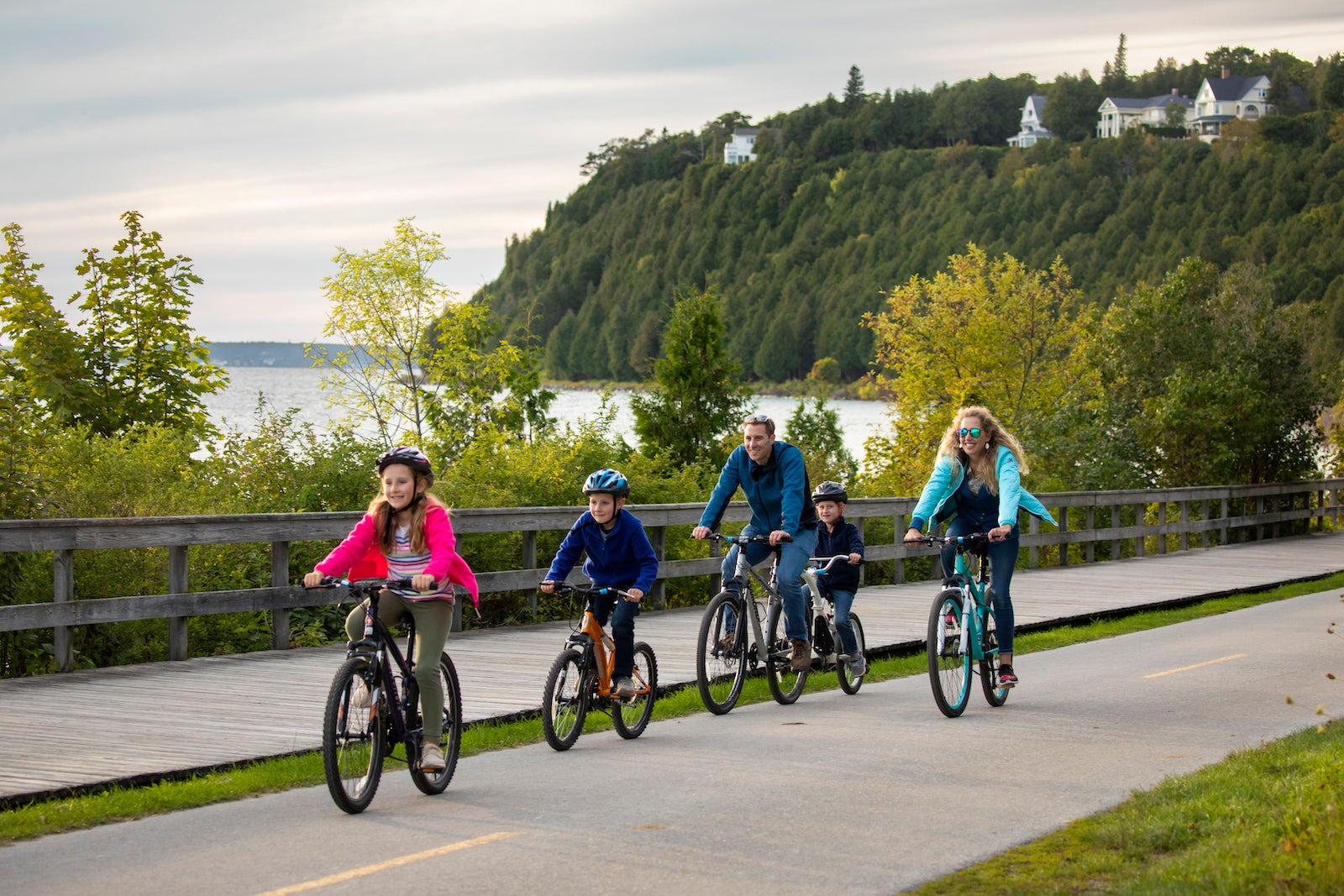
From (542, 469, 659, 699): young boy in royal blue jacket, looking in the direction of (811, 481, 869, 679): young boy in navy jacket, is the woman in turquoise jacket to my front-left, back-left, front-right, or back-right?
front-right

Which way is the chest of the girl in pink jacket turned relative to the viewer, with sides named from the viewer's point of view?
facing the viewer and to the left of the viewer

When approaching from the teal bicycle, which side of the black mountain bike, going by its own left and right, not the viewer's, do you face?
back

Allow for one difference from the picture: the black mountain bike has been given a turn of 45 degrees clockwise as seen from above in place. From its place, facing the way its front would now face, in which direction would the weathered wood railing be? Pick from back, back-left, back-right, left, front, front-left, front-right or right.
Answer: right

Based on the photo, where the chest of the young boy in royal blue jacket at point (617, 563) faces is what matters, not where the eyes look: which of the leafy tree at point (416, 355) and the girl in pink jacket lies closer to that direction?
the girl in pink jacket

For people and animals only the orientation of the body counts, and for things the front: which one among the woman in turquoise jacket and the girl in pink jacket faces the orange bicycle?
the woman in turquoise jacket

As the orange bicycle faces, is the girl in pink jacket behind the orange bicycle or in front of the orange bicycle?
in front

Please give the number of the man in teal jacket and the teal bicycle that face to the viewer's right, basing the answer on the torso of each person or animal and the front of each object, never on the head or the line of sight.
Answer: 0

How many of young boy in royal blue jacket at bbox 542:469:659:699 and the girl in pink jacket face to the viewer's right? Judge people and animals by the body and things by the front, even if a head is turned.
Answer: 0

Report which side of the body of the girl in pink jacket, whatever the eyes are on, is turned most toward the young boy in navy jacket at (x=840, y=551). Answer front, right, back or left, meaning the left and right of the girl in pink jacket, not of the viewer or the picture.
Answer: back

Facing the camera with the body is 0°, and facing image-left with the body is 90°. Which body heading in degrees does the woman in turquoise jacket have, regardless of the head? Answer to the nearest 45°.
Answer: approximately 45°
